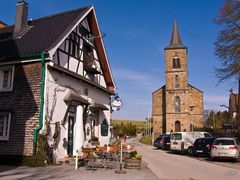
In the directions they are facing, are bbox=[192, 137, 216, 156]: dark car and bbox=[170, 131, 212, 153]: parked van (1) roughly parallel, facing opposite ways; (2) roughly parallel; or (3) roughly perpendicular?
roughly parallel

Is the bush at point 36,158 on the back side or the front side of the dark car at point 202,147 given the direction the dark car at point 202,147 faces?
on the back side

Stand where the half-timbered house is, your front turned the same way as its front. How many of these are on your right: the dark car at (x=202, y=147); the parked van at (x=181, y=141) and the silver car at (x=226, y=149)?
0

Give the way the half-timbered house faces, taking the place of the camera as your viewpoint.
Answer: facing the viewer and to the right of the viewer

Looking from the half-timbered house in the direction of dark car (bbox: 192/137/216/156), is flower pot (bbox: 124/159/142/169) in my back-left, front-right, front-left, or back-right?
front-right

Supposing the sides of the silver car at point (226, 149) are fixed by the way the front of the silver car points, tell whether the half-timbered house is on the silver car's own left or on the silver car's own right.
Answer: on the silver car's own left

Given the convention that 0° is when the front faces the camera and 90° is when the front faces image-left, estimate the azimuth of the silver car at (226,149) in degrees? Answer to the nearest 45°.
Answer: approximately 180°

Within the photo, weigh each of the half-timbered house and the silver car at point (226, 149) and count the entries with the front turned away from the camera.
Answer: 1

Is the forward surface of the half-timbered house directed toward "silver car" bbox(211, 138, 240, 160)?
no

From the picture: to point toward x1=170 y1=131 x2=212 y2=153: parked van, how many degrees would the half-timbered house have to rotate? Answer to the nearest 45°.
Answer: approximately 90° to its left
